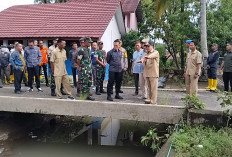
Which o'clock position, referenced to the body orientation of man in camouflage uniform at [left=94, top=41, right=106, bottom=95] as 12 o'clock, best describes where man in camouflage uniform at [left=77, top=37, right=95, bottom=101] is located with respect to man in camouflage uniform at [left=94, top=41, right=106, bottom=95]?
man in camouflage uniform at [left=77, top=37, right=95, bottom=101] is roughly at 2 o'clock from man in camouflage uniform at [left=94, top=41, right=106, bottom=95].

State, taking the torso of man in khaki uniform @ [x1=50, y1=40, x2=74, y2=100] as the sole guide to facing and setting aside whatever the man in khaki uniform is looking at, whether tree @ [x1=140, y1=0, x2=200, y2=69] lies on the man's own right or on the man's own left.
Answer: on the man's own left

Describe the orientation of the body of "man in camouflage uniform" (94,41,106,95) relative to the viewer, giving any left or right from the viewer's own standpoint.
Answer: facing the viewer and to the right of the viewer

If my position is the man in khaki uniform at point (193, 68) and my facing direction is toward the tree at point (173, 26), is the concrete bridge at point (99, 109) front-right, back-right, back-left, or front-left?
back-left

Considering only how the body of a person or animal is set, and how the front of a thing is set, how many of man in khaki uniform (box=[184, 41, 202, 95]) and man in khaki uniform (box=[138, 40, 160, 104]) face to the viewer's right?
0

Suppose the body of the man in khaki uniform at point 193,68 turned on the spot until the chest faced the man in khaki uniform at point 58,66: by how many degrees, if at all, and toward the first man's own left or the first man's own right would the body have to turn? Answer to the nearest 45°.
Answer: approximately 45° to the first man's own right

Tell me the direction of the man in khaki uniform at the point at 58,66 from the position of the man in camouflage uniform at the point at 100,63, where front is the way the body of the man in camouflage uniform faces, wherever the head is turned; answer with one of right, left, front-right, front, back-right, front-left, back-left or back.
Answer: right

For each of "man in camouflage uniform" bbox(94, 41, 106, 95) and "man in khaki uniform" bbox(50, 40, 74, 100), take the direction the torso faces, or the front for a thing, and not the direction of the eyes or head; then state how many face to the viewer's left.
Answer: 0

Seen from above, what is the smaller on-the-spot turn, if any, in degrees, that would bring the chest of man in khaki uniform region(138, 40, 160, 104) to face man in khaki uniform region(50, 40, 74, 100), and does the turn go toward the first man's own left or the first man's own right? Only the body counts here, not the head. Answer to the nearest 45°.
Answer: approximately 45° to the first man's own right

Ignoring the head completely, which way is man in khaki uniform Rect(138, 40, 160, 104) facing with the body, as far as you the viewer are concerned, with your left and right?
facing the viewer and to the left of the viewer

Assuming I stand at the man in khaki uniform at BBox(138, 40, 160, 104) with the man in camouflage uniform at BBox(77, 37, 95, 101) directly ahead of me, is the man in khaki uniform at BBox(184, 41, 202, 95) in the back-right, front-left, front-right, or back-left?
back-right

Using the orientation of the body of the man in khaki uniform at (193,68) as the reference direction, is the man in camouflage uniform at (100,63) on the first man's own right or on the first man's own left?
on the first man's own right
